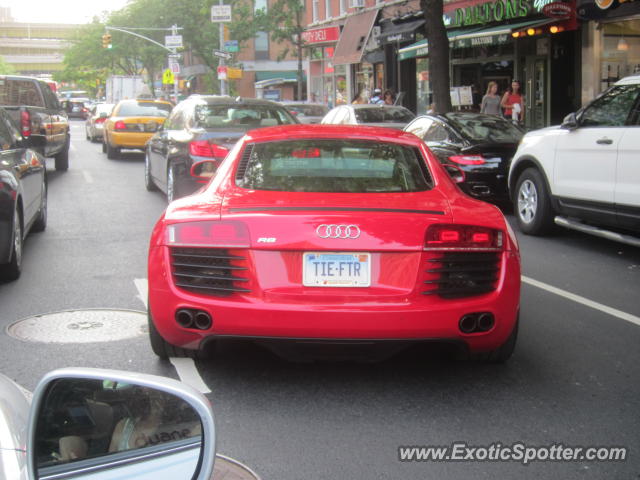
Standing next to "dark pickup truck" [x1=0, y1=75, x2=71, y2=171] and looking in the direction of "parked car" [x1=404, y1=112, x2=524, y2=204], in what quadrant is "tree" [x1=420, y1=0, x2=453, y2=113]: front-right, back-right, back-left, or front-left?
front-left

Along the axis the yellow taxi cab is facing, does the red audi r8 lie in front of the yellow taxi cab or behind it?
behind

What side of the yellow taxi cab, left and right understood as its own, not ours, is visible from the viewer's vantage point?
back

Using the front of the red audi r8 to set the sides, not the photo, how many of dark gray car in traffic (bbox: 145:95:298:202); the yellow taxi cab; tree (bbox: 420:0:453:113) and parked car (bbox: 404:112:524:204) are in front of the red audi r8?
4

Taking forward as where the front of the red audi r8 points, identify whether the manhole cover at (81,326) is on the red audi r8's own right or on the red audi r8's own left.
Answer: on the red audi r8's own left

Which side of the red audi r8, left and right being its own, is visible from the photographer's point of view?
back

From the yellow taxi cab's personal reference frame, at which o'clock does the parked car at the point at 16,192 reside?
The parked car is roughly at 6 o'clock from the yellow taxi cab.

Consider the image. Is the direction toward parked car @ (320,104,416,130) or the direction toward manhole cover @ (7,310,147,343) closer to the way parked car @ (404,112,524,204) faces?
the parked car

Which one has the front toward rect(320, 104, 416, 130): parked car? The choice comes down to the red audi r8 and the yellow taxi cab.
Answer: the red audi r8

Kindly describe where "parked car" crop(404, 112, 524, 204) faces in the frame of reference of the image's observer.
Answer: facing away from the viewer and to the left of the viewer

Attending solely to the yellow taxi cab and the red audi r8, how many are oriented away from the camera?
2

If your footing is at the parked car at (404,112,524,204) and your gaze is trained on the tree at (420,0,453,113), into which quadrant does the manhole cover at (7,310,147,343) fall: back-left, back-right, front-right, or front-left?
back-left

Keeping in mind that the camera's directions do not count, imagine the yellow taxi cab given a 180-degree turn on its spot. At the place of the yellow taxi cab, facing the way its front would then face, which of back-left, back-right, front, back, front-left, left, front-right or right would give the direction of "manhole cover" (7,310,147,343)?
front

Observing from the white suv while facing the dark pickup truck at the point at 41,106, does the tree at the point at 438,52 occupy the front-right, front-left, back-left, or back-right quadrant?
front-right

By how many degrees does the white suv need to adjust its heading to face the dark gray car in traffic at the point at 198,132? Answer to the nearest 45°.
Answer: approximately 45° to its left
